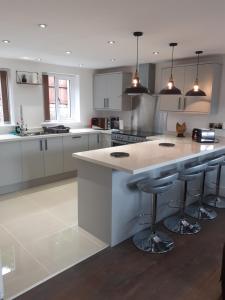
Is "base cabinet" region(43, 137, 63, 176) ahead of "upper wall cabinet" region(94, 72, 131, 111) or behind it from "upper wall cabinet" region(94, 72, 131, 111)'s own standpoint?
ahead

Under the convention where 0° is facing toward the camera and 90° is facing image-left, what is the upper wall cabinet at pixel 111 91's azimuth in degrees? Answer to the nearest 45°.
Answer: approximately 45°

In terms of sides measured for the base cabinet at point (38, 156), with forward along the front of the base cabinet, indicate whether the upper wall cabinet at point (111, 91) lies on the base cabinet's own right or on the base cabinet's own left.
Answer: on the base cabinet's own left

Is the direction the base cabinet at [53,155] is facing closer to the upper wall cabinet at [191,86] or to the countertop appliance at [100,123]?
the upper wall cabinet

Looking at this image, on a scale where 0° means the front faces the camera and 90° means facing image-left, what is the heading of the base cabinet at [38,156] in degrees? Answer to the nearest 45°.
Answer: approximately 315°

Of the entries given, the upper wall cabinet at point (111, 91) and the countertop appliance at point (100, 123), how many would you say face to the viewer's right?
0

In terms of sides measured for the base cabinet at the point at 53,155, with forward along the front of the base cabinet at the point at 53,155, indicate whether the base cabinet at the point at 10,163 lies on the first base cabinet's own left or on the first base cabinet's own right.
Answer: on the first base cabinet's own right
